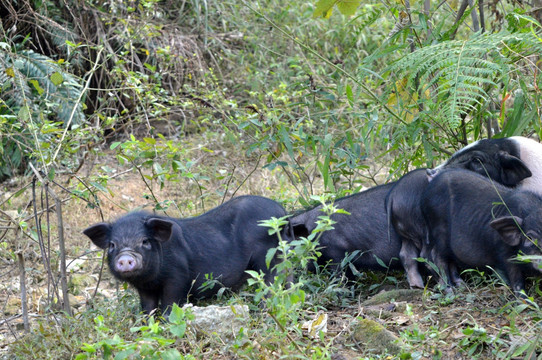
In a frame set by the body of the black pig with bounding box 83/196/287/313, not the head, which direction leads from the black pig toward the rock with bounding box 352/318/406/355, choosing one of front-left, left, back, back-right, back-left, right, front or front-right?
left

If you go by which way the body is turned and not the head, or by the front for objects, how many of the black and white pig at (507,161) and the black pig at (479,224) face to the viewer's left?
1

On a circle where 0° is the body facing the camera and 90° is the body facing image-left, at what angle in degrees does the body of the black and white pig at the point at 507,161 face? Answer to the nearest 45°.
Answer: approximately 90°

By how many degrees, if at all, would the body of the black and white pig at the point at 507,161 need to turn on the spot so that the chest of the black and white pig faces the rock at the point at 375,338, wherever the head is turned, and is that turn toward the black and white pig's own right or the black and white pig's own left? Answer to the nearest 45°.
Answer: approximately 90° to the black and white pig's own left
